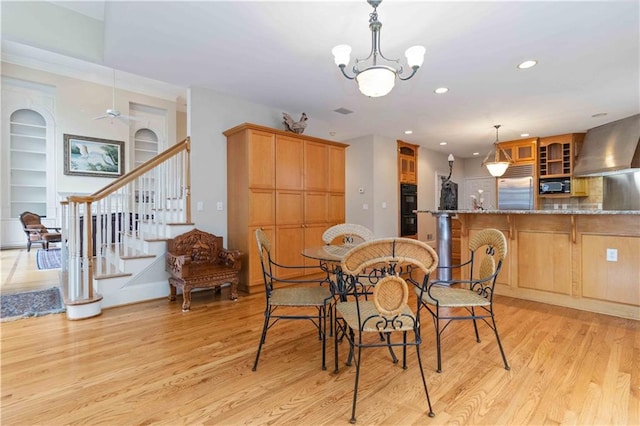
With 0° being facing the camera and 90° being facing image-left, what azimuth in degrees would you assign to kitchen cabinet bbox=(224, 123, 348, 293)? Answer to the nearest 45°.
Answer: approximately 315°

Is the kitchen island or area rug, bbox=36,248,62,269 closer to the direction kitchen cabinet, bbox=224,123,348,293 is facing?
the kitchen island

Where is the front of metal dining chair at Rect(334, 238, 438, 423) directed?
away from the camera

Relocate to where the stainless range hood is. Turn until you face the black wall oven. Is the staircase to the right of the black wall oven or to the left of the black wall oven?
left

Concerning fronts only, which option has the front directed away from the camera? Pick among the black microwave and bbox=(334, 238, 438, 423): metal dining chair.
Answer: the metal dining chair

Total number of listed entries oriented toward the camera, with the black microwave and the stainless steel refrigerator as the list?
2

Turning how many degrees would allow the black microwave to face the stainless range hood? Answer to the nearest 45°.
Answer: approximately 45° to its left

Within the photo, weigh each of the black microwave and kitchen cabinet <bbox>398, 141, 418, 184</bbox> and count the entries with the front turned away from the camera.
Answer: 0

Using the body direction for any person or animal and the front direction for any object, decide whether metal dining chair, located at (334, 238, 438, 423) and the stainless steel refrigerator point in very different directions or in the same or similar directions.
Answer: very different directions

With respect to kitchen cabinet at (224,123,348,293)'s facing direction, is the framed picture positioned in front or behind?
behind

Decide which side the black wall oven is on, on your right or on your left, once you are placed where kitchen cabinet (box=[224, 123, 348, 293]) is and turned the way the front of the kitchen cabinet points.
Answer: on your left

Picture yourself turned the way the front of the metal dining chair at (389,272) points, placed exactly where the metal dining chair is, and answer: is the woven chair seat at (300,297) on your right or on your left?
on your left
